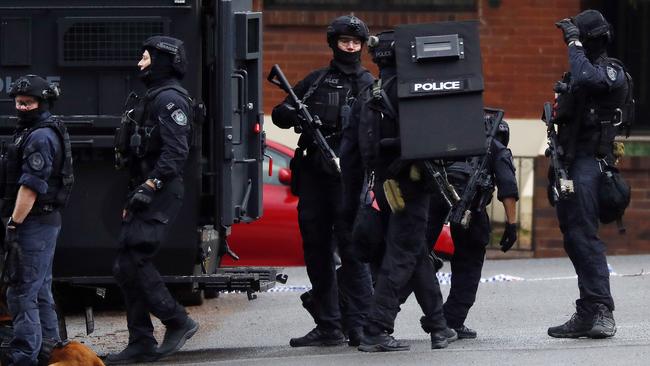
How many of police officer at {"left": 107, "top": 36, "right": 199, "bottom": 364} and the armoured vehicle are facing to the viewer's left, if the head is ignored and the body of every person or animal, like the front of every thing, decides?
2

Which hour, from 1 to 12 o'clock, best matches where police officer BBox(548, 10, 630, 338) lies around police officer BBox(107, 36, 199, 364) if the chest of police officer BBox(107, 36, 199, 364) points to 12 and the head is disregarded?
police officer BBox(548, 10, 630, 338) is roughly at 6 o'clock from police officer BBox(107, 36, 199, 364).

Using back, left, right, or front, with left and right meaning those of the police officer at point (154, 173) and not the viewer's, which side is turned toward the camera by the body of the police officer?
left

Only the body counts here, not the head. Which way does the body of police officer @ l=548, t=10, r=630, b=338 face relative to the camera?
to the viewer's left

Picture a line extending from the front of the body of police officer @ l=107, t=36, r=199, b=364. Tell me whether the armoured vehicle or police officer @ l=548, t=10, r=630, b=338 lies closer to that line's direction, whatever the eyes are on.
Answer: the armoured vehicle

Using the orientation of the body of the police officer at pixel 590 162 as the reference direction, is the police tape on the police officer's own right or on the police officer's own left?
on the police officer's own right

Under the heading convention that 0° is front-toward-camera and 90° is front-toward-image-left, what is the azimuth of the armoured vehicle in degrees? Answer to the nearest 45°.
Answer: approximately 90°

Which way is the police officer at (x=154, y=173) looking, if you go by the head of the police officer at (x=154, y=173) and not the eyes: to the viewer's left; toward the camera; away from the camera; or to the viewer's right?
to the viewer's left

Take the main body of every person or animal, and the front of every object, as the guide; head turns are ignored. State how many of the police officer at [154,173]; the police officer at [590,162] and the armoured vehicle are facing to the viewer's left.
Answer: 3

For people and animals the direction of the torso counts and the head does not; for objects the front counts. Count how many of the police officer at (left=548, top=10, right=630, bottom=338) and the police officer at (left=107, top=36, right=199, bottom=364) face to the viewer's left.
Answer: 2
